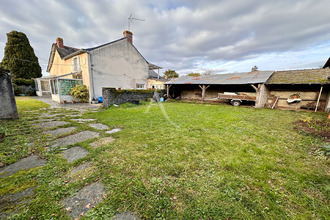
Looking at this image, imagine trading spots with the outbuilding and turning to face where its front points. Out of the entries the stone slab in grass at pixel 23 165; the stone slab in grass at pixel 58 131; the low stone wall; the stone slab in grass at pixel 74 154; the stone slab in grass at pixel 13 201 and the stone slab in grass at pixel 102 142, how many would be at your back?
0

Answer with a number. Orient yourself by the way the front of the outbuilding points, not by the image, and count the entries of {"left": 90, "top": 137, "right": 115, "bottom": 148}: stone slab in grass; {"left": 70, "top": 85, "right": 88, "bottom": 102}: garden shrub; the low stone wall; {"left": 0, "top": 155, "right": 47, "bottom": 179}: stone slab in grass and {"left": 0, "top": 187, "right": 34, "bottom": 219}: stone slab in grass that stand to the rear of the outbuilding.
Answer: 0

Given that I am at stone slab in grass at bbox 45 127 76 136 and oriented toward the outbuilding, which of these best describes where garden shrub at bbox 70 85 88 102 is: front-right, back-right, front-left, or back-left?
front-left

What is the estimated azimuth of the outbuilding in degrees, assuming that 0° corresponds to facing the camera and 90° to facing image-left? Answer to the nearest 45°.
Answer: approximately 45°

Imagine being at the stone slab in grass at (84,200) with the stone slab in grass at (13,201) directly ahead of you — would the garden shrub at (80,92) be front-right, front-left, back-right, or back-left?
front-right

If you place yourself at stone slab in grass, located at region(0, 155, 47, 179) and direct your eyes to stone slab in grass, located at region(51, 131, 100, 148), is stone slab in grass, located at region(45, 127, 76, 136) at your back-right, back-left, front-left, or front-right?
front-left

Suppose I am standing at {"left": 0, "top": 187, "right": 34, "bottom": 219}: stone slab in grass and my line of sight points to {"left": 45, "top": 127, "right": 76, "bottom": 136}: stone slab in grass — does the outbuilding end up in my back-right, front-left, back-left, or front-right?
front-right

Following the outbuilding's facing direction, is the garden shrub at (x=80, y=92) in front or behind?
in front

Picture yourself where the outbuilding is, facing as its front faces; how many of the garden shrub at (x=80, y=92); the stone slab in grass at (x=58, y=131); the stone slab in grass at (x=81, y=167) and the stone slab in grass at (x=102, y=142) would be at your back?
0

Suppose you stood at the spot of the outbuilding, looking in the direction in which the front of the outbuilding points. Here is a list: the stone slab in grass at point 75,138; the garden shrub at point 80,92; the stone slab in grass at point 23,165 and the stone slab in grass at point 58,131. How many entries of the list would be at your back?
0

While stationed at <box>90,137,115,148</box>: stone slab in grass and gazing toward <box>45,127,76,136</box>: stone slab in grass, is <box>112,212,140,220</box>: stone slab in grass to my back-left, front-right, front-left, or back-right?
back-left

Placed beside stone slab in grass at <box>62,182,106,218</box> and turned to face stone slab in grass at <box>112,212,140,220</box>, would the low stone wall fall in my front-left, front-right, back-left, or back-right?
back-left

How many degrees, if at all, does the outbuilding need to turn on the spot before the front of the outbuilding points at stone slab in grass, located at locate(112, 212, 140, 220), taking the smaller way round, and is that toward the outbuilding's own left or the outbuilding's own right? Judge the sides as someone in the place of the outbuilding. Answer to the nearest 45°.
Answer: approximately 45° to the outbuilding's own left
